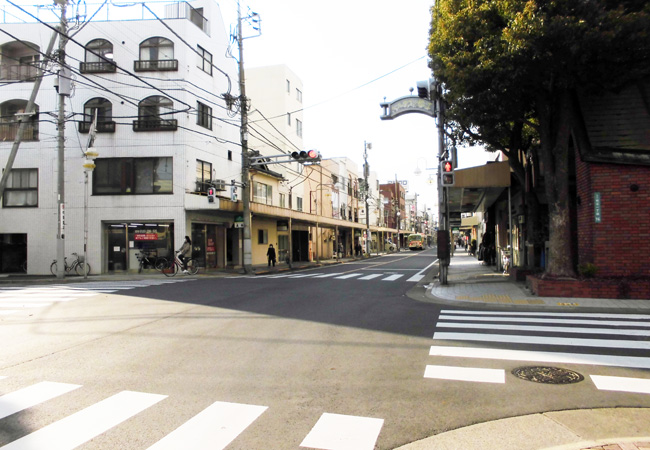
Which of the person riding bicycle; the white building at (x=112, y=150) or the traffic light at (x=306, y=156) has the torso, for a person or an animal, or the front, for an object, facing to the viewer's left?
the person riding bicycle

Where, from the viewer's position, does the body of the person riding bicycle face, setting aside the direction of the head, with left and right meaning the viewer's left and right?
facing to the left of the viewer

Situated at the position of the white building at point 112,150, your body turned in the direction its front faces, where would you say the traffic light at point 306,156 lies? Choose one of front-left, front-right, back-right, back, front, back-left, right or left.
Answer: front-left

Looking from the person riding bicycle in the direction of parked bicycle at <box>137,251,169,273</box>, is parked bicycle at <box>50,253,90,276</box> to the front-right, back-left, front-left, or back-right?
front-left

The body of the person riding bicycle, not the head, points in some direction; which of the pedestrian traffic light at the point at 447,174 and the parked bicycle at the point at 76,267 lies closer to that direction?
the parked bicycle

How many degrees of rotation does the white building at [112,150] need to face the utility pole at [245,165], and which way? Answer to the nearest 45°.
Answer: approximately 45° to its left

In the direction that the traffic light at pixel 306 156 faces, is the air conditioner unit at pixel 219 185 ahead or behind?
behind

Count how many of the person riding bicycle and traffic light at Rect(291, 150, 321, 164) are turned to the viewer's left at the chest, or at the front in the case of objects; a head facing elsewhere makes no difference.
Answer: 1

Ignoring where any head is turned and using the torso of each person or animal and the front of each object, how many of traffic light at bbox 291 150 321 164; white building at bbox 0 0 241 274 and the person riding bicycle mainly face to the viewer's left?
1

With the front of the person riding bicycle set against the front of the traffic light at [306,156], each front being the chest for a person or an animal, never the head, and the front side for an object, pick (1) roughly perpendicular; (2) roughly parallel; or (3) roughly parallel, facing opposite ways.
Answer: roughly perpendicular

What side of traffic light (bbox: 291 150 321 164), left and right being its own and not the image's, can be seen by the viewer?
front

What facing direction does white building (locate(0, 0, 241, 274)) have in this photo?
toward the camera

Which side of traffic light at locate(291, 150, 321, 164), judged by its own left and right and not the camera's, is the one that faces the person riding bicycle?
right
